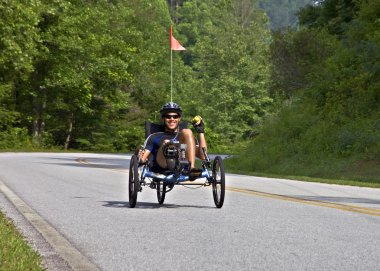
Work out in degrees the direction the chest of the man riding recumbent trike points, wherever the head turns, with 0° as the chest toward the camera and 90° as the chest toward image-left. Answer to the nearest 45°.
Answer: approximately 0°
